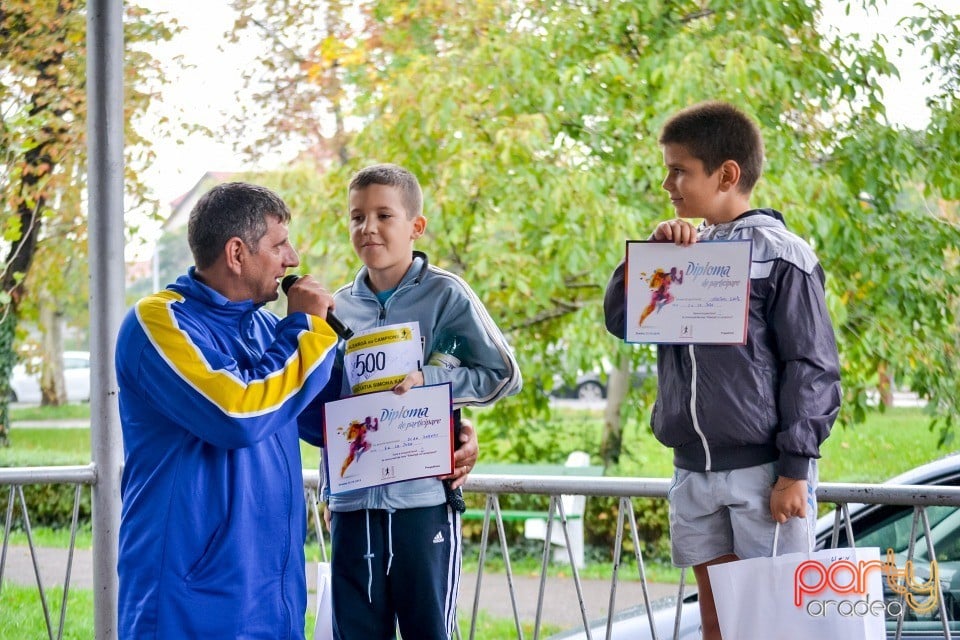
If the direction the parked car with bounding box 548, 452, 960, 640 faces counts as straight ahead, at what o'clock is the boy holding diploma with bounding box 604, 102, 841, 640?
The boy holding diploma is roughly at 10 o'clock from the parked car.

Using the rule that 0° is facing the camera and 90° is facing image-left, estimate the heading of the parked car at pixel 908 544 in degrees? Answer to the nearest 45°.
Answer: approximately 90°

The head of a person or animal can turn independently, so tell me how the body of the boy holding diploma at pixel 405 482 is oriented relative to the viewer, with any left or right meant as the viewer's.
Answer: facing the viewer and to the left of the viewer

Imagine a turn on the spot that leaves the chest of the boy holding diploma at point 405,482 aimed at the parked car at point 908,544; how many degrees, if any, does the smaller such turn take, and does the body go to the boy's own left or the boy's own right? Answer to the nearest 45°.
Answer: approximately 135° to the boy's own left

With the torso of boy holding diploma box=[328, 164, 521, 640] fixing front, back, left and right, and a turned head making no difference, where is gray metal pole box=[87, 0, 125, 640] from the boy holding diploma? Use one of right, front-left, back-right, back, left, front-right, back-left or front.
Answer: right

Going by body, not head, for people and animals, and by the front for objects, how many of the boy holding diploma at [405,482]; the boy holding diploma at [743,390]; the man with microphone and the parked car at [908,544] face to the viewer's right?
1

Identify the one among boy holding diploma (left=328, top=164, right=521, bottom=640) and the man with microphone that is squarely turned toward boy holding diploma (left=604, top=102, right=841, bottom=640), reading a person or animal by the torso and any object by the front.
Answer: the man with microphone

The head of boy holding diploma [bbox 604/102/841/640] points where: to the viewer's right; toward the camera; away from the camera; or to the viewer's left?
to the viewer's left

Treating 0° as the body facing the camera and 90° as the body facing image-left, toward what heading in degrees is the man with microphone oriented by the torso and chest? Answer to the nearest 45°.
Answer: approximately 270°

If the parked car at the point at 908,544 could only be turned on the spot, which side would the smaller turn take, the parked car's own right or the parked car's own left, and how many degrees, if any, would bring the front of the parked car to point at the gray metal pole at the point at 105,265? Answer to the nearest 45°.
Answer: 0° — it already faces it

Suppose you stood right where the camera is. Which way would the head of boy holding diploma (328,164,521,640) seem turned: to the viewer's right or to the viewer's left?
to the viewer's left

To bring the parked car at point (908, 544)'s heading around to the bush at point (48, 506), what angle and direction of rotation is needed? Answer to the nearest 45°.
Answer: approximately 45° to its right

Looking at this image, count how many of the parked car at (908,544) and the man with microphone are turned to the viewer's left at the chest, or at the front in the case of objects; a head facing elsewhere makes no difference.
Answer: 1

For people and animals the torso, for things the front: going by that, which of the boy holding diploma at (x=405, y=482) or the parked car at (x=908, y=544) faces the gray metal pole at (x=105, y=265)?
the parked car
